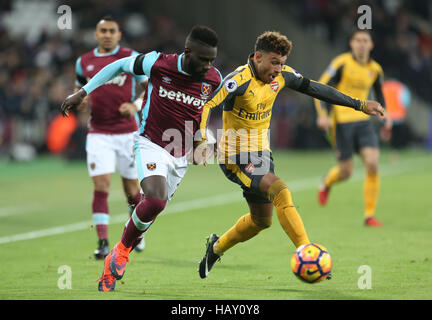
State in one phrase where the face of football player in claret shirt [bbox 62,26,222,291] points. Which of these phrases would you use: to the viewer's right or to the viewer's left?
to the viewer's right

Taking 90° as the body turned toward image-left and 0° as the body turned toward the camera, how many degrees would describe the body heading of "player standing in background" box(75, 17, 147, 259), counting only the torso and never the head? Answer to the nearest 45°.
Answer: approximately 0°

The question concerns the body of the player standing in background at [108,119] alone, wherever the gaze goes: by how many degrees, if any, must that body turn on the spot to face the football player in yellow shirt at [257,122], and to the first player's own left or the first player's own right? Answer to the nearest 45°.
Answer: approximately 45° to the first player's own left

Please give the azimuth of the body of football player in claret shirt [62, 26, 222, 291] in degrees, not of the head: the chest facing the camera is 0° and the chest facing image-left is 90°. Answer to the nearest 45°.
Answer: approximately 315°

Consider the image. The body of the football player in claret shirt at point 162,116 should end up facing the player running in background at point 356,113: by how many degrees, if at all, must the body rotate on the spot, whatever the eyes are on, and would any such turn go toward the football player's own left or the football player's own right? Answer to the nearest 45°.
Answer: approximately 90° to the football player's own left
